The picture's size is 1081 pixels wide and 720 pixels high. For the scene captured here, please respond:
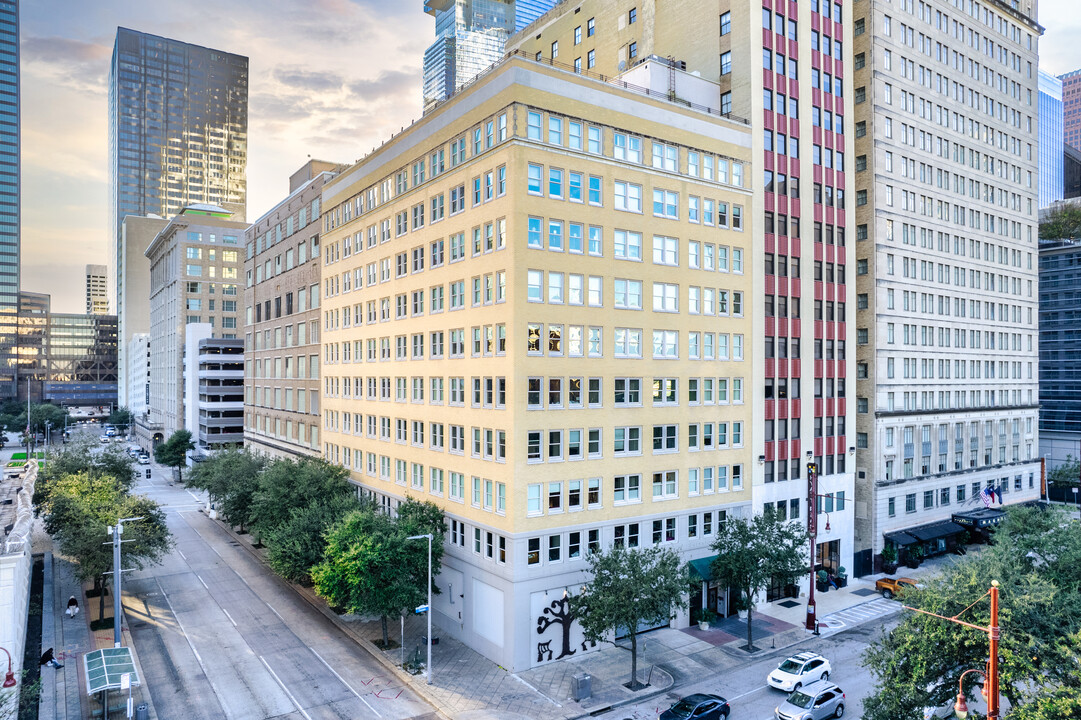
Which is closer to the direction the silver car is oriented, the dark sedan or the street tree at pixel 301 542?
the dark sedan

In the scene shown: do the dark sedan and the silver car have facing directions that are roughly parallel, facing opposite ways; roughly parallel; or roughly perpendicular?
roughly parallel

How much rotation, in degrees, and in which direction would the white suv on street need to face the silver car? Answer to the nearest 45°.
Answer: approximately 45° to its left

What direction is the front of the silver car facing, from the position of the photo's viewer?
facing the viewer and to the left of the viewer

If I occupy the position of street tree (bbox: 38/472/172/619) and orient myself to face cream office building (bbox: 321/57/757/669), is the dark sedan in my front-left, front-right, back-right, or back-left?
front-right

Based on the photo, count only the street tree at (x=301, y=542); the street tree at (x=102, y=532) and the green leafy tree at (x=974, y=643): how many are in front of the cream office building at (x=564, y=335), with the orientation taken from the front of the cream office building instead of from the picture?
1

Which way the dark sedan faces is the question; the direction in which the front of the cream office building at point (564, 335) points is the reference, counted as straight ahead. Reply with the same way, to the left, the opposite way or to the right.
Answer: to the right

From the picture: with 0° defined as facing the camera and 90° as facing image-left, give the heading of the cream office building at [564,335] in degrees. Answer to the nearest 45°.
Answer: approximately 315°

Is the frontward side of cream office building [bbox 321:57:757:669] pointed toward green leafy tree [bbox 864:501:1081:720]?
yes
